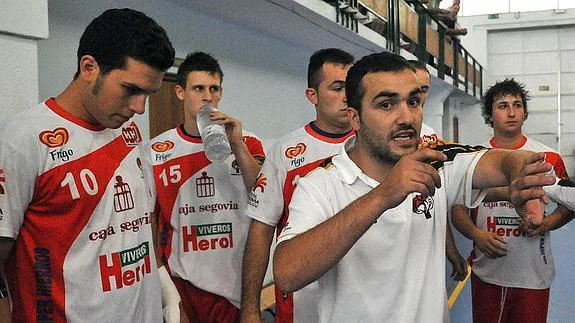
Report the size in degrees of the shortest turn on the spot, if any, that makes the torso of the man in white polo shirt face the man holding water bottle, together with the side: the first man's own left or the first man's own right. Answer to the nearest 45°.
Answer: approximately 180°

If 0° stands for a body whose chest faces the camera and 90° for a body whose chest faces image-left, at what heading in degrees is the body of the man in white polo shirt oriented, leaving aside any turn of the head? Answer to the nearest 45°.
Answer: approximately 315°

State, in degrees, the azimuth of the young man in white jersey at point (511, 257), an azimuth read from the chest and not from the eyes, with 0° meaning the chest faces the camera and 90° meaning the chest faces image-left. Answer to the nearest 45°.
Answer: approximately 0°

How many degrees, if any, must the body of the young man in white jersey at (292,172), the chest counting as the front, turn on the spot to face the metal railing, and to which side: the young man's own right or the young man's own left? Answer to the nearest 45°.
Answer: approximately 135° to the young man's own left

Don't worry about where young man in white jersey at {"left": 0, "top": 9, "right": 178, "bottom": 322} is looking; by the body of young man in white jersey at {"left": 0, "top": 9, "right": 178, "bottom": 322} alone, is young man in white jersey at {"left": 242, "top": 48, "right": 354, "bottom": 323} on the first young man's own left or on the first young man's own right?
on the first young man's own left

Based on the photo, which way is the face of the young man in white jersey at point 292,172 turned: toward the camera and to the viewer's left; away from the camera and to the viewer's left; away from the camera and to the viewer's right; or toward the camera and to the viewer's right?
toward the camera and to the viewer's right

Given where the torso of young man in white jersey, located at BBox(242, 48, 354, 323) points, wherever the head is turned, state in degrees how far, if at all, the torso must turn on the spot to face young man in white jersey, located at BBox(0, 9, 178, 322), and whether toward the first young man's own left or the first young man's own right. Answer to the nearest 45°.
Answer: approximately 90° to the first young man's own right

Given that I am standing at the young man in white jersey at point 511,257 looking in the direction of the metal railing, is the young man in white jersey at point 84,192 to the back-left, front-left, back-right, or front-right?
back-left

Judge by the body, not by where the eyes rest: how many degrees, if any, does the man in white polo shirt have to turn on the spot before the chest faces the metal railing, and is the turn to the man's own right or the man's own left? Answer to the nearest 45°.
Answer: approximately 135° to the man's own left
